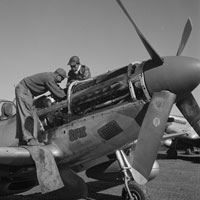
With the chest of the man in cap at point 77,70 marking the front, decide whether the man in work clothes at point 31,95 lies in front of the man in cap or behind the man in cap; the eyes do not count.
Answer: in front

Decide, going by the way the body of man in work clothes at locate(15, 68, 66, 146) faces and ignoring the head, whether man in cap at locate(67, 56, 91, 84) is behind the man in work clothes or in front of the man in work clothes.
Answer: in front

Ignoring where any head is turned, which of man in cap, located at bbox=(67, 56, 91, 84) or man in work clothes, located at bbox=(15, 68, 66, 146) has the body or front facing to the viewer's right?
the man in work clothes

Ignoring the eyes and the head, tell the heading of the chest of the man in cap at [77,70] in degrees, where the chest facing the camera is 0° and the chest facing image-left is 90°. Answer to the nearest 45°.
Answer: approximately 45°

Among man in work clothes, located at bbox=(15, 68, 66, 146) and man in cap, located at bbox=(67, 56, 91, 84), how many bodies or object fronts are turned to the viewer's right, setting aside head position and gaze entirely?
1

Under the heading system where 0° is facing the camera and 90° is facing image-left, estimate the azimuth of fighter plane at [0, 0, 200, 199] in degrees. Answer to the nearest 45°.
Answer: approximately 315°

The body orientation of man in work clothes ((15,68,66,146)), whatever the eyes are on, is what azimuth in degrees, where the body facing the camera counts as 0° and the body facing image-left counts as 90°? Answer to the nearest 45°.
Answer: approximately 270°
